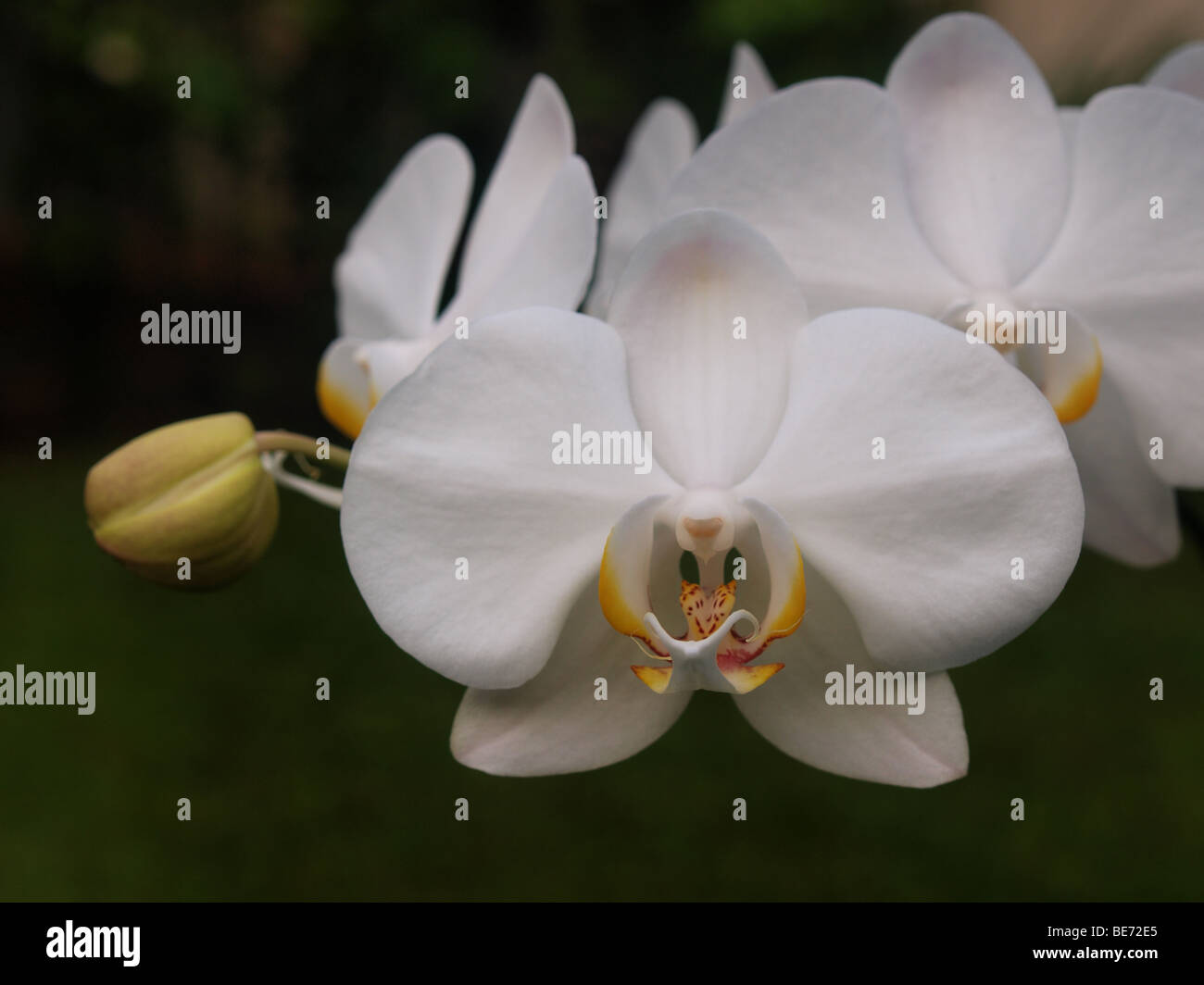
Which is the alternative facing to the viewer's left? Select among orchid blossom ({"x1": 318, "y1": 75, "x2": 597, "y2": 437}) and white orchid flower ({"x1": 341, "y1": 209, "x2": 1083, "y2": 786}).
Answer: the orchid blossom

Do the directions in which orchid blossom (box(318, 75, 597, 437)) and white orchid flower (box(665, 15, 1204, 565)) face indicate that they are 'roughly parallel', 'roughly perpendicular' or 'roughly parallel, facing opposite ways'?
roughly perpendicular

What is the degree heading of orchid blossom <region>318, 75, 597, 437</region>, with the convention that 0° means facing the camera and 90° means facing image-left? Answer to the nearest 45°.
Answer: approximately 90°

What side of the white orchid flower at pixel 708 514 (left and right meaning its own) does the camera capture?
front

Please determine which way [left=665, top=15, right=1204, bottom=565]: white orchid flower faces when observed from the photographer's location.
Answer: facing the viewer

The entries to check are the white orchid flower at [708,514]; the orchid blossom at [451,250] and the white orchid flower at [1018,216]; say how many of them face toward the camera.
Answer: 2
